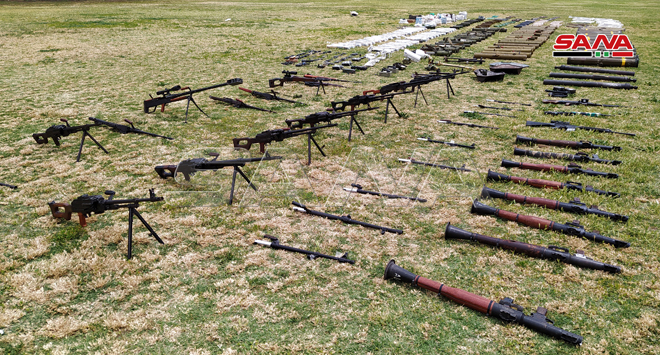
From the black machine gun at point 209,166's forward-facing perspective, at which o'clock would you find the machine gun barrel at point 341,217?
The machine gun barrel is roughly at 1 o'clock from the black machine gun.

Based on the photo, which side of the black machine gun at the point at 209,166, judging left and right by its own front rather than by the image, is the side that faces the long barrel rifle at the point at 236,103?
left

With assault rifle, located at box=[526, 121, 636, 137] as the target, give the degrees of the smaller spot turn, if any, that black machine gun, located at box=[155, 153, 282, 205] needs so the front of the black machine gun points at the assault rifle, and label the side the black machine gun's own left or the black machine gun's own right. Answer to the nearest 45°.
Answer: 0° — it already faces it

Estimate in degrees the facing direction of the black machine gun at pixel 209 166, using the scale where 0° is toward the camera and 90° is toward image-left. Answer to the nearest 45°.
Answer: approximately 270°

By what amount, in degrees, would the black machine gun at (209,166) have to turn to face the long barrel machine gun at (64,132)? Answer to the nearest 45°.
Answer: approximately 135° to its left

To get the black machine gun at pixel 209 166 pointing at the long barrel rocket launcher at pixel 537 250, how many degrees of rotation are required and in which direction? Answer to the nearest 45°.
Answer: approximately 45° to its right

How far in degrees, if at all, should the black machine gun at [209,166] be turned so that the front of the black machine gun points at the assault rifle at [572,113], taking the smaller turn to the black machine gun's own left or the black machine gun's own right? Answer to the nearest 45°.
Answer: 0° — it already faces it

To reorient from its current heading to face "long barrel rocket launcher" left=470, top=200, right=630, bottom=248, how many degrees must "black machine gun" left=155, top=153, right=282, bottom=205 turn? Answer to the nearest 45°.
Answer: approximately 45° to its right
